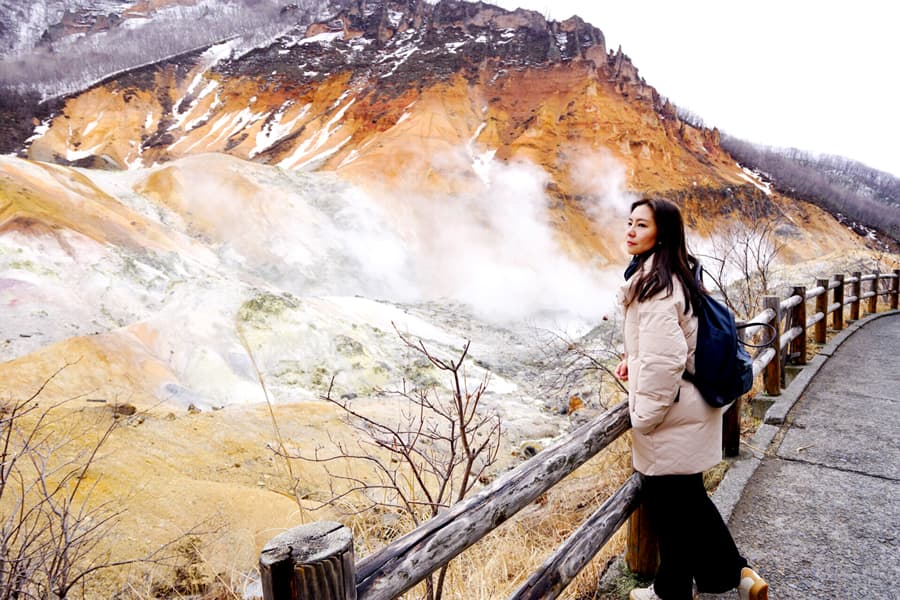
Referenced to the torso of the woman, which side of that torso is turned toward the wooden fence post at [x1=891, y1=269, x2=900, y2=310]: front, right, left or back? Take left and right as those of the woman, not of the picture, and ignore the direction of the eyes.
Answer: right

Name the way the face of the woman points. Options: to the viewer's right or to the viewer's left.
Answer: to the viewer's left

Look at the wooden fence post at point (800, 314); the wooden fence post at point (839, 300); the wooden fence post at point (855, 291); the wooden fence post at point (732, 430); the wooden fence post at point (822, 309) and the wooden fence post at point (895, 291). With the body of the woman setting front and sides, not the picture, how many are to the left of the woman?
0

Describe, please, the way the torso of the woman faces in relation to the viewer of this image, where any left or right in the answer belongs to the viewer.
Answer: facing to the left of the viewer

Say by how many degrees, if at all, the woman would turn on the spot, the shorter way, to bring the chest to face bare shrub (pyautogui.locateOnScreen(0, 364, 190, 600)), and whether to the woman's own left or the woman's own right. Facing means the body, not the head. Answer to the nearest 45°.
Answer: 0° — they already face it

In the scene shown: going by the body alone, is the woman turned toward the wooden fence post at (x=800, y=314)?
no

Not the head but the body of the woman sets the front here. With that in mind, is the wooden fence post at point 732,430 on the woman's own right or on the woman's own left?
on the woman's own right

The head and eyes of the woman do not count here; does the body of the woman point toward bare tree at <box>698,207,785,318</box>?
no

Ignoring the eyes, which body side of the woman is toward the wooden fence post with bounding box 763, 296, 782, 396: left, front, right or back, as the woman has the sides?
right

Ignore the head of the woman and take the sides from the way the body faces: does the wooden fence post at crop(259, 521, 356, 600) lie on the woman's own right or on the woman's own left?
on the woman's own left
